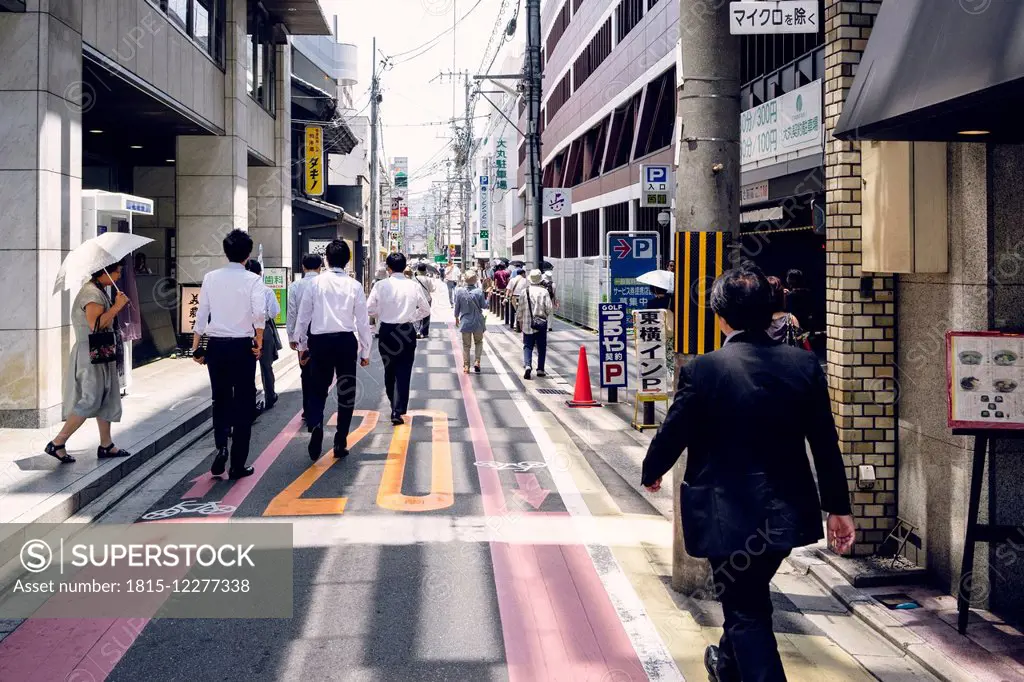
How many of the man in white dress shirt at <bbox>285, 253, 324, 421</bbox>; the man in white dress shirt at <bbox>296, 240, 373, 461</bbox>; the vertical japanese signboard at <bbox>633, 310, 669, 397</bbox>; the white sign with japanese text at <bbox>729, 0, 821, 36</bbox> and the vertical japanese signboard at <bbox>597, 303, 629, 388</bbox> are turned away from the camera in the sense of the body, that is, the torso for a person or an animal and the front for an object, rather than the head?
2

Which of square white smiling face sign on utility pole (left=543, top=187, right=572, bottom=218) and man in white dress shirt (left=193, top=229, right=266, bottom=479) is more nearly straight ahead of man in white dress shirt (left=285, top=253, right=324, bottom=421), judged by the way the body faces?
the square white smiling face sign on utility pole

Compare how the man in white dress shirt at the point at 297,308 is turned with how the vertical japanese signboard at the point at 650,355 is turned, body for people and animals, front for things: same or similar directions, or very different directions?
very different directions

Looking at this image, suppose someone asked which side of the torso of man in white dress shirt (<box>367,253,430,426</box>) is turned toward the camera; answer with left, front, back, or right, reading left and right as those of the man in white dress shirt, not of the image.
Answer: back

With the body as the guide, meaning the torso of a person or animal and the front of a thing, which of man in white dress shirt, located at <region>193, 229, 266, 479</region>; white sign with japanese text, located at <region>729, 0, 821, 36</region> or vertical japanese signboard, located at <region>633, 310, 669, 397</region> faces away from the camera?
the man in white dress shirt

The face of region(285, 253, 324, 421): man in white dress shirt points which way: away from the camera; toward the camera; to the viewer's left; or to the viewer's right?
away from the camera

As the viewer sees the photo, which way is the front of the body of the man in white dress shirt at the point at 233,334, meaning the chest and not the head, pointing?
away from the camera

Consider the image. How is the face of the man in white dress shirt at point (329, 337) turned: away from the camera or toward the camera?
away from the camera

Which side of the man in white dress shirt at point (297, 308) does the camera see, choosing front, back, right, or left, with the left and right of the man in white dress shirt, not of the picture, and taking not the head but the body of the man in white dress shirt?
back

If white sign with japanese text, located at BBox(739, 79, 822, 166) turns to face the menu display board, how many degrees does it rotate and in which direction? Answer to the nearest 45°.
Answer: approximately 45° to its left

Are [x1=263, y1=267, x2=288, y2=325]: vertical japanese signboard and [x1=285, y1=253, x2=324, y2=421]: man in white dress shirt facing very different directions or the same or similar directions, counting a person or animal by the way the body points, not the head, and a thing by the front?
very different directions

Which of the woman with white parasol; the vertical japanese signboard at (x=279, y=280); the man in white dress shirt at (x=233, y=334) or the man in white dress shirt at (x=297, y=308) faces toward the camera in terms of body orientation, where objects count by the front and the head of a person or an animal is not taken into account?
the vertical japanese signboard

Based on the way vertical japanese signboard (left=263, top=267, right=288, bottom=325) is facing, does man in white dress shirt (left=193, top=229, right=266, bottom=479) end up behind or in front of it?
in front
